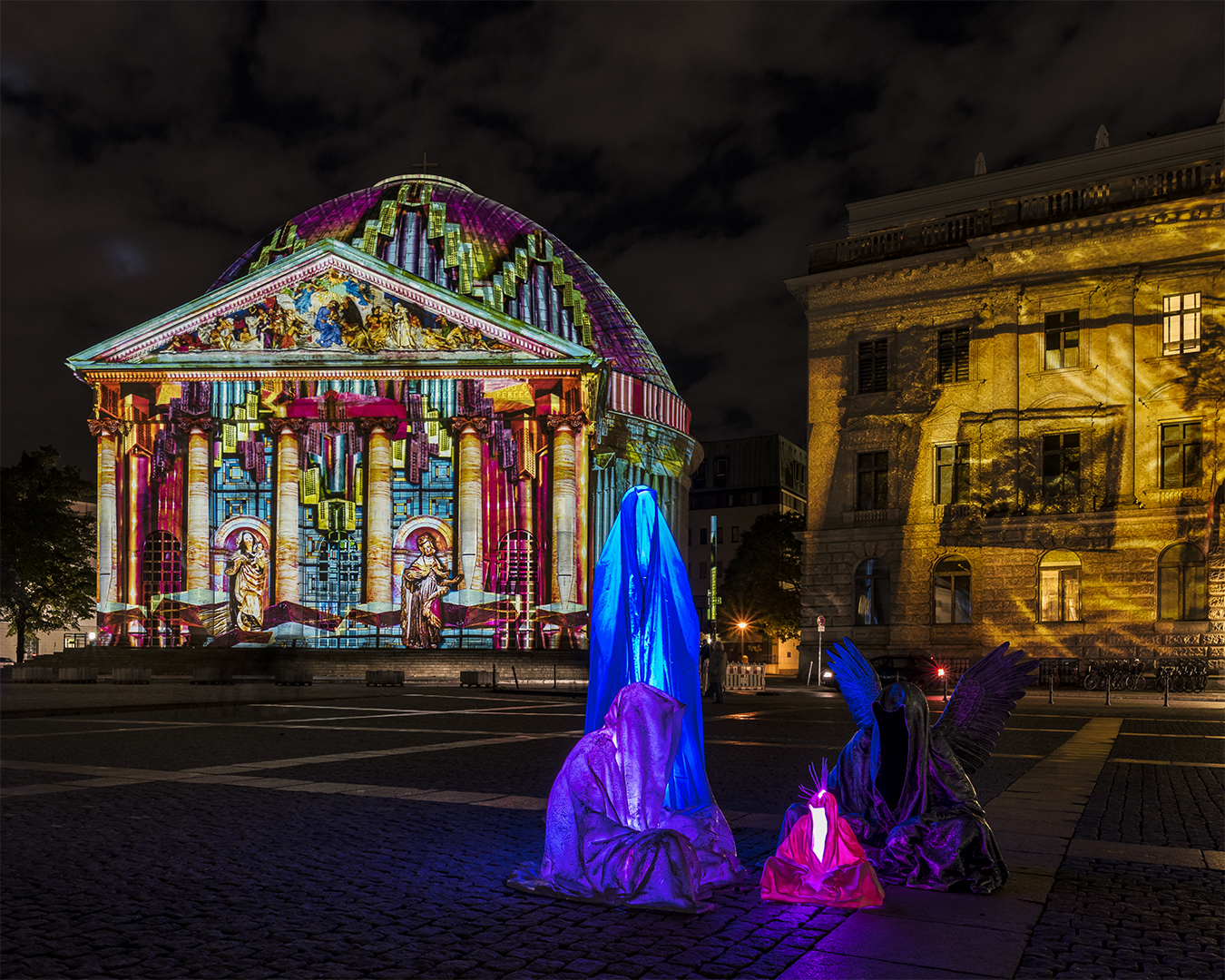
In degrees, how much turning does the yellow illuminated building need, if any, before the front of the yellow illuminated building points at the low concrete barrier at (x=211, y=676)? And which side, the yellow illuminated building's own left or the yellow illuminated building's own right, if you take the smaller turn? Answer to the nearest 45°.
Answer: approximately 45° to the yellow illuminated building's own right

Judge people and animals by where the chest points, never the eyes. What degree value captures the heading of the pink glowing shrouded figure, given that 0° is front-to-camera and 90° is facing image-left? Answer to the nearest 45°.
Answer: approximately 0°

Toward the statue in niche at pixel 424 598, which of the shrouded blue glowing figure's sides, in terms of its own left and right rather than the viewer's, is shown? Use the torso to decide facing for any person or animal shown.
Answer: back

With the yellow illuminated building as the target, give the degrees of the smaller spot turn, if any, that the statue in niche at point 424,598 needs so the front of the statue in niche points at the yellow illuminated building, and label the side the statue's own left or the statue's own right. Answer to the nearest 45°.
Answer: approximately 45° to the statue's own left

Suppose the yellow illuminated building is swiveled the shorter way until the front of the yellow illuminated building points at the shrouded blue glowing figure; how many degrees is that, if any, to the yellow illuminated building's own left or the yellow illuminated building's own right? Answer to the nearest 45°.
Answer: approximately 45° to the yellow illuminated building's own left

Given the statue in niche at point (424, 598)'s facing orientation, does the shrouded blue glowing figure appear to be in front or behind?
in front

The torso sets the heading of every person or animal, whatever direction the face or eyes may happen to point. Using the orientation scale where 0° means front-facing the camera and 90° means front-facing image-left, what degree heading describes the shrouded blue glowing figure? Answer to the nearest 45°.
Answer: approximately 0°

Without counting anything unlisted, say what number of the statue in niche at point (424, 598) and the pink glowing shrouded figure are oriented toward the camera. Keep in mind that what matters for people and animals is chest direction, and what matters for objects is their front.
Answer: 2

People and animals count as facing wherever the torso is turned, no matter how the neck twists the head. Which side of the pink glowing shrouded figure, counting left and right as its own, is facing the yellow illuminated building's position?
back
